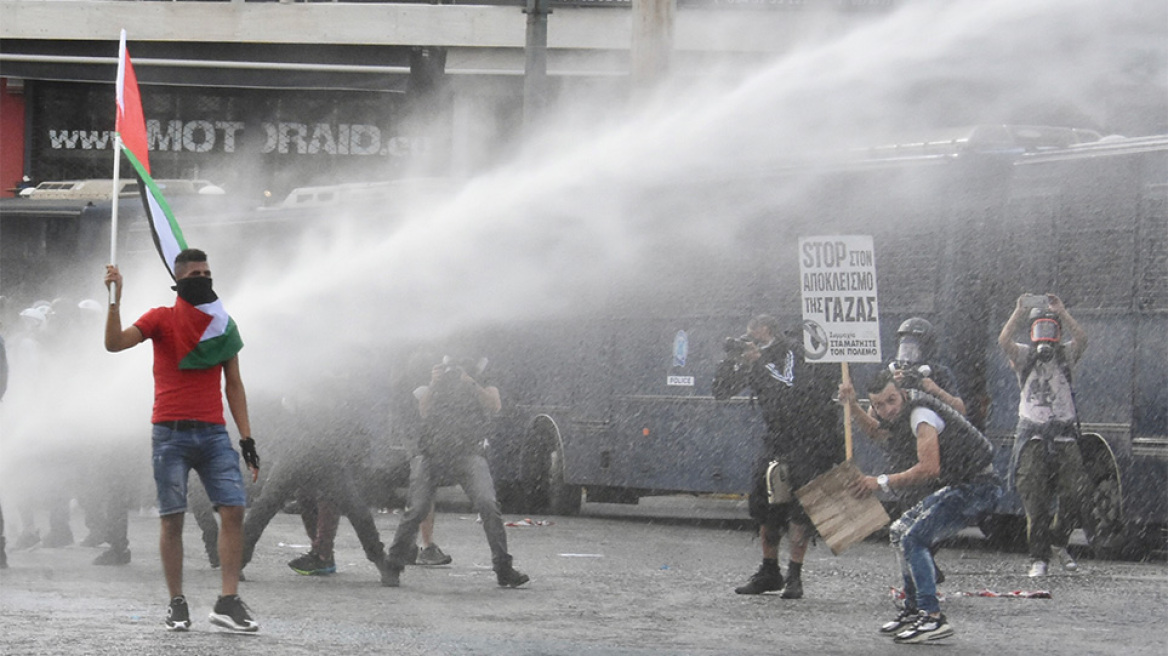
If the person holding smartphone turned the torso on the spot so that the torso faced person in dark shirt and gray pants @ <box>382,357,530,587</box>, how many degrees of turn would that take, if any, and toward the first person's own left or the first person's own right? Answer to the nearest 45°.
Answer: approximately 45° to the first person's own right

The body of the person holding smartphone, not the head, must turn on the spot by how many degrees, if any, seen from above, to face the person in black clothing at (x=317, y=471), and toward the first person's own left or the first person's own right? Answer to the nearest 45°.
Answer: approximately 45° to the first person's own right

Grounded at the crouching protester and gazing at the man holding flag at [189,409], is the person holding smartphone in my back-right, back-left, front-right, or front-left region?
back-right

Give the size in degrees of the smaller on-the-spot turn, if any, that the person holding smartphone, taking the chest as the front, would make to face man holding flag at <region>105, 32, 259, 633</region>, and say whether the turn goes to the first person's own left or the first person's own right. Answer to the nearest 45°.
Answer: approximately 45° to the first person's own right

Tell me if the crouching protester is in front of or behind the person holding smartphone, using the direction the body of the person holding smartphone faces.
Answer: in front

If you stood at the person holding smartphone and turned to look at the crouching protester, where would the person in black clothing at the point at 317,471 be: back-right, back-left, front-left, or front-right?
front-right

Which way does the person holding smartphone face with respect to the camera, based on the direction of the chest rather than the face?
toward the camera

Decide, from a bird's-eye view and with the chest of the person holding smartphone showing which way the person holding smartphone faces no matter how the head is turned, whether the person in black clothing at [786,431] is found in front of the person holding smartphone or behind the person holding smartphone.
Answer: in front
